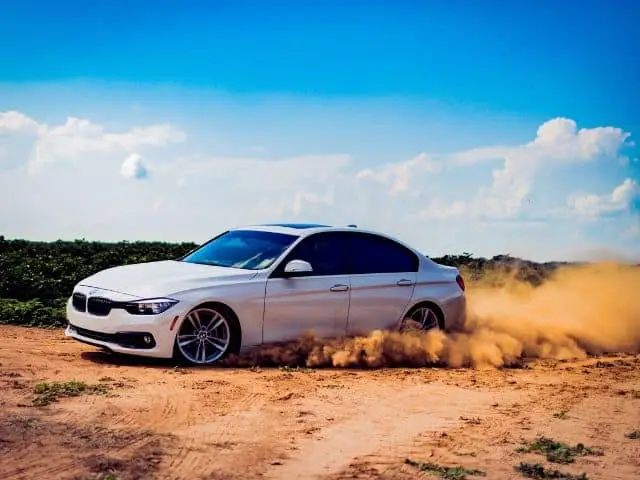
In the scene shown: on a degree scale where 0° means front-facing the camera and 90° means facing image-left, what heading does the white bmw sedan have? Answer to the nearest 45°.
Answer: approximately 45°

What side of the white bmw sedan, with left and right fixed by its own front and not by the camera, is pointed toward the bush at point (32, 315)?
right
